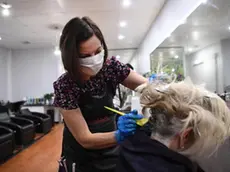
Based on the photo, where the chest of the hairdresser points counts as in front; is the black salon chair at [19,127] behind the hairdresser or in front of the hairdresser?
behind

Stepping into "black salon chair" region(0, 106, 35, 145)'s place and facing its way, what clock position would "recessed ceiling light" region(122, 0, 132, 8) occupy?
The recessed ceiling light is roughly at 12 o'clock from the black salon chair.

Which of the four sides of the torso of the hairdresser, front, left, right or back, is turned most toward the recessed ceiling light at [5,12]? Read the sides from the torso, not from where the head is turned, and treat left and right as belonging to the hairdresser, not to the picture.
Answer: back

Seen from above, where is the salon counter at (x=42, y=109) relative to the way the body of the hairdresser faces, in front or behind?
behind

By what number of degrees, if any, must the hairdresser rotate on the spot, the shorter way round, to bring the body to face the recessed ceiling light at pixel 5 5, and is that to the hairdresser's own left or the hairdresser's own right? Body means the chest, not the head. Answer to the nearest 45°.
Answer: approximately 180°

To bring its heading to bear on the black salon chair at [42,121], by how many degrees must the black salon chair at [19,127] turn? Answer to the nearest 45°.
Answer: approximately 90° to its left

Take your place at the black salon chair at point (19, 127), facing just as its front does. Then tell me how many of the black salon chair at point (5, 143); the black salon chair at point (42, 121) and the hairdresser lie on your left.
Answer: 1

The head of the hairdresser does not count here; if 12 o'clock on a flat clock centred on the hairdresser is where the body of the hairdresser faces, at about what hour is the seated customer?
The seated customer is roughly at 12 o'clock from the hairdresser.

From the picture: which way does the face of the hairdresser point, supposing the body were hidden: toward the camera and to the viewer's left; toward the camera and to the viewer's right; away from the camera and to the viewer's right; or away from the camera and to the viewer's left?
toward the camera and to the viewer's right
